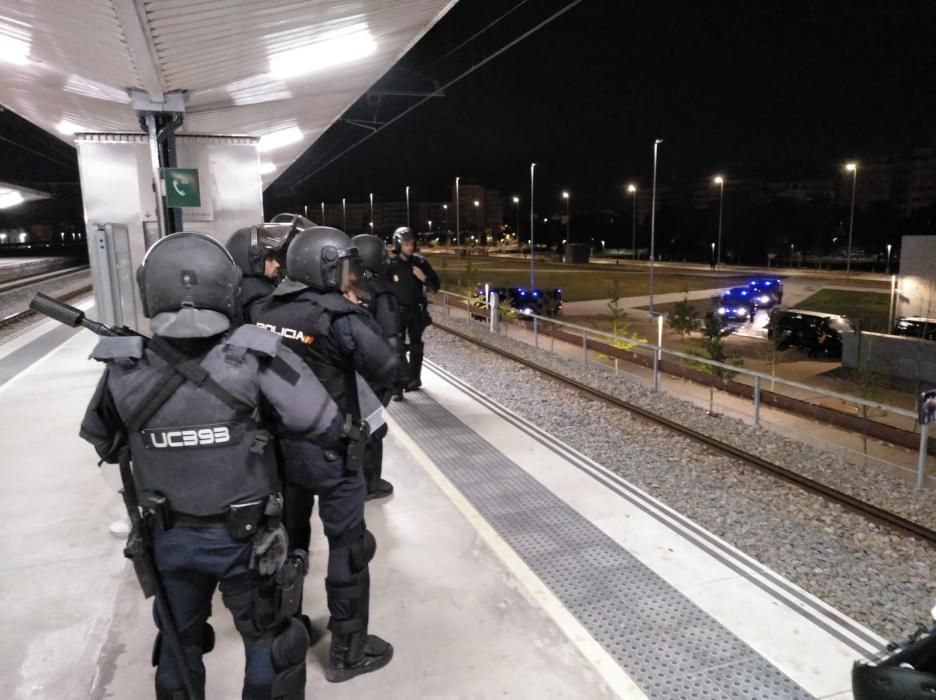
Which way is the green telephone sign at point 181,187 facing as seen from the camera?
toward the camera

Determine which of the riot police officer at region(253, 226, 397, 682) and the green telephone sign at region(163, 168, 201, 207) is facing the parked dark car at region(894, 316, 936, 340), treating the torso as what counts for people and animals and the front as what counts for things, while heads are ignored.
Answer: the riot police officer

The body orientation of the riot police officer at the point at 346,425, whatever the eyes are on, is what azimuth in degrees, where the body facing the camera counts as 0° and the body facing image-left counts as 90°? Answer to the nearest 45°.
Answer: approximately 225°

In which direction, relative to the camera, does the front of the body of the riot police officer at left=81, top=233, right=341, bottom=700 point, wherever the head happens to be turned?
away from the camera

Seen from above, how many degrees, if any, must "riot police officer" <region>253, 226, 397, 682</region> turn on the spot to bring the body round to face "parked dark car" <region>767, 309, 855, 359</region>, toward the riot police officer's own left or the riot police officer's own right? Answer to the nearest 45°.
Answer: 0° — they already face it

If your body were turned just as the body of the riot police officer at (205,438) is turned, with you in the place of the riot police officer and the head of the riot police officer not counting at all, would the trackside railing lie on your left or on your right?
on your right

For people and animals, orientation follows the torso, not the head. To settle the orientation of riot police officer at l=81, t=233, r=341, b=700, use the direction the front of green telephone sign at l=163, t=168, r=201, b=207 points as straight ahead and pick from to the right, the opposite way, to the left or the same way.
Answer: the opposite way

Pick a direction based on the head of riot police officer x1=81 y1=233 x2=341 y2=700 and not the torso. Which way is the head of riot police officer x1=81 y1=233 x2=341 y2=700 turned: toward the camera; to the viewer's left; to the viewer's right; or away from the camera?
away from the camera

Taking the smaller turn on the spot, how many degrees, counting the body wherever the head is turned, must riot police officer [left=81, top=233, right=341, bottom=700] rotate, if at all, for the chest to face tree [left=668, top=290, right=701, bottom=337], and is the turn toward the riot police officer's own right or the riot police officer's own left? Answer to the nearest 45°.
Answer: approximately 45° to the riot police officer's own right

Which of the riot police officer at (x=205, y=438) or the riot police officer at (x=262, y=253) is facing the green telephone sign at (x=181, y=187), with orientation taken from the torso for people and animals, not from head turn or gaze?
the riot police officer at (x=205, y=438)

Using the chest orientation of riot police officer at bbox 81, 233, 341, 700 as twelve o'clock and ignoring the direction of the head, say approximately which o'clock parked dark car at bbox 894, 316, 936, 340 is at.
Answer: The parked dark car is roughly at 2 o'clock from the riot police officer.

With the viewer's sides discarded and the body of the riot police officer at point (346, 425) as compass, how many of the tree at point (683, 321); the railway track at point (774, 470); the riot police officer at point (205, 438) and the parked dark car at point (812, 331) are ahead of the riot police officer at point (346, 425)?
3
